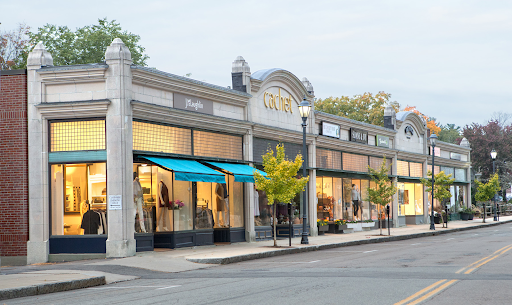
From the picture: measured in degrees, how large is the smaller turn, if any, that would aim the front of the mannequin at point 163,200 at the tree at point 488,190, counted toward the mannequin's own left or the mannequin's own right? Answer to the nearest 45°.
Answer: approximately 90° to the mannequin's own left

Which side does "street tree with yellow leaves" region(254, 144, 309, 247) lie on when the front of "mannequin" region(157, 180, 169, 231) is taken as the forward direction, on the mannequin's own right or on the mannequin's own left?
on the mannequin's own left

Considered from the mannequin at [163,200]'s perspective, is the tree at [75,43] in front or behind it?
behind

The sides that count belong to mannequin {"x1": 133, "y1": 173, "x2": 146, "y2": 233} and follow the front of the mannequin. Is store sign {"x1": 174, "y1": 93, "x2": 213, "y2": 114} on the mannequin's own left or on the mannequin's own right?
on the mannequin's own left

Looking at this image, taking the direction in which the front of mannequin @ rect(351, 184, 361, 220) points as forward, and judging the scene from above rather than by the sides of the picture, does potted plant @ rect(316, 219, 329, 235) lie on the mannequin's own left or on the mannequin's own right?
on the mannequin's own right

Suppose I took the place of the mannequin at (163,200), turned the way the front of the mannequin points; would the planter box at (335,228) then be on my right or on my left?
on my left
